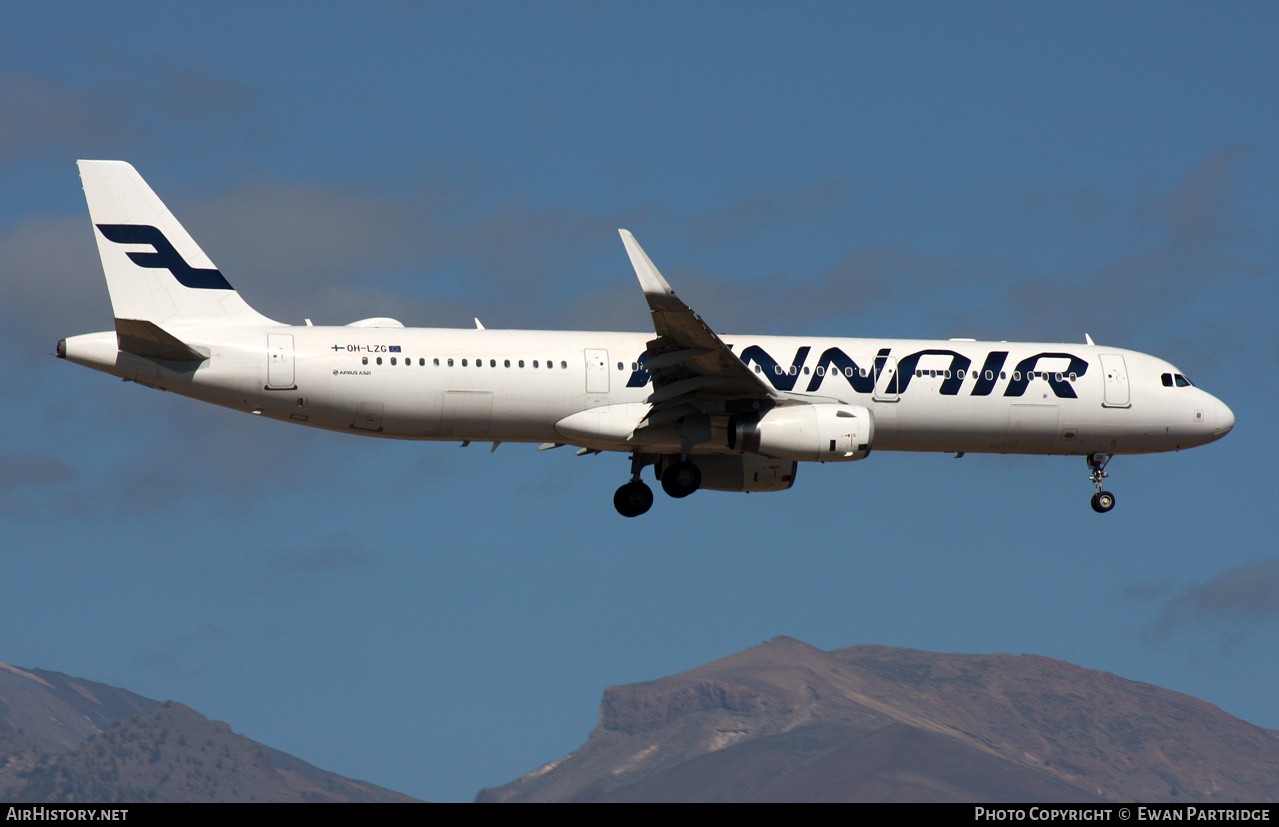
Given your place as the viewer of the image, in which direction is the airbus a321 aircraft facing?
facing to the right of the viewer
